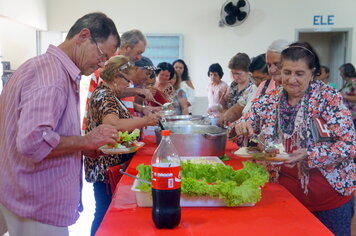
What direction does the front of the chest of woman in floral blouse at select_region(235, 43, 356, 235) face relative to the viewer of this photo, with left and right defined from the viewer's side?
facing the viewer and to the left of the viewer

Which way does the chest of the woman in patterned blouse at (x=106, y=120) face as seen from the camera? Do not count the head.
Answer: to the viewer's right

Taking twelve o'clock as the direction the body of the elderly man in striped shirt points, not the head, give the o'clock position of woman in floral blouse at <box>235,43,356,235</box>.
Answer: The woman in floral blouse is roughly at 12 o'clock from the elderly man in striped shirt.

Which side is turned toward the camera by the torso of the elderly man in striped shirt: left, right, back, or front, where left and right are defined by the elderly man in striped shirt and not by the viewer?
right

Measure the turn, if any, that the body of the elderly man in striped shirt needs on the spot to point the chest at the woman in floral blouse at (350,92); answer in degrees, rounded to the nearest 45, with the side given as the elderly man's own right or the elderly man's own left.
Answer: approximately 45° to the elderly man's own left

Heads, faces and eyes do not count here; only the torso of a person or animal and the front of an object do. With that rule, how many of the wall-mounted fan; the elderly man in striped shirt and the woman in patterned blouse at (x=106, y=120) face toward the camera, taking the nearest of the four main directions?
1

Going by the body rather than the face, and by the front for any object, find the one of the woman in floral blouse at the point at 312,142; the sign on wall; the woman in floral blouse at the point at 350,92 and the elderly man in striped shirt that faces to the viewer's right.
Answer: the elderly man in striped shirt

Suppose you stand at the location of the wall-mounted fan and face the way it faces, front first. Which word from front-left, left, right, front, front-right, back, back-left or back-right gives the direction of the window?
right

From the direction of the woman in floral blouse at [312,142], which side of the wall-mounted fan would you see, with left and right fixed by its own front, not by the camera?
front

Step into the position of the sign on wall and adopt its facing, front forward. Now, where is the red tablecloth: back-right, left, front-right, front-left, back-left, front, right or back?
front

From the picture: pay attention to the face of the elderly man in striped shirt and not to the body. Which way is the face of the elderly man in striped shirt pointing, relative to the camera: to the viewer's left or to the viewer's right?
to the viewer's right

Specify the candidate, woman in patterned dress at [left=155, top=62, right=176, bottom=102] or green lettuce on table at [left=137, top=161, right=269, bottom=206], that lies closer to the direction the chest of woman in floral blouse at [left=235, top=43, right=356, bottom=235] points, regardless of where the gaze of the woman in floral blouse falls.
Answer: the green lettuce on table

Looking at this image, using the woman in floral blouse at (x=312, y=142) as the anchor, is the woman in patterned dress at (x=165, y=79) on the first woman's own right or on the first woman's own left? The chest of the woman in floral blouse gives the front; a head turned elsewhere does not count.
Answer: on the first woman's own right

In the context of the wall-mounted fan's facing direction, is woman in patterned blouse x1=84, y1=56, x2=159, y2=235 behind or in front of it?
in front
